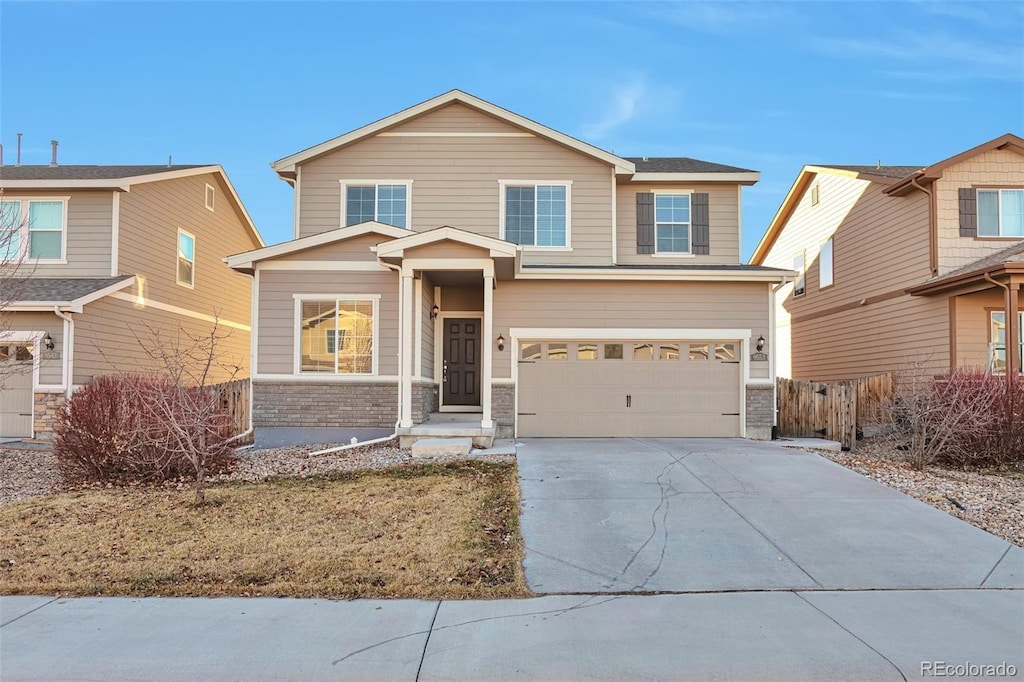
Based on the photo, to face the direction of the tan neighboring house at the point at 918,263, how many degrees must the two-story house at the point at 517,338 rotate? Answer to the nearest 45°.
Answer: approximately 90° to its left

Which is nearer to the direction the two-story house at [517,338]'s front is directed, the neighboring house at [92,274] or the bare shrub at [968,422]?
the bare shrub

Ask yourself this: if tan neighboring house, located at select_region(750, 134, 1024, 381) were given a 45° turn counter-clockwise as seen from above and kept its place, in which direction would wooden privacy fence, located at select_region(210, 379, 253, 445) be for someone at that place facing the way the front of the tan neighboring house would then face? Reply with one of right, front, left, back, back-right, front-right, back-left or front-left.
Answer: back-right

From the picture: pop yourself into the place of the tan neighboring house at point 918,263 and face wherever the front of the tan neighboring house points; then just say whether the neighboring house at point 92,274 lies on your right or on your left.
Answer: on your right

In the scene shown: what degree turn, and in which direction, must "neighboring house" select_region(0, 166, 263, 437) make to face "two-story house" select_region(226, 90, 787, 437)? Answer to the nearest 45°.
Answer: approximately 90° to its left

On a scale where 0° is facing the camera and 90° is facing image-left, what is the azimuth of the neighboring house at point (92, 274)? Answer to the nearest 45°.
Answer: approximately 45°

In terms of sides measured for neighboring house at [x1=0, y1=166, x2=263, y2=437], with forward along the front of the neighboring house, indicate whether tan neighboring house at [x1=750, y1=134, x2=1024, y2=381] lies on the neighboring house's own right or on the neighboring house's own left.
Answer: on the neighboring house's own left

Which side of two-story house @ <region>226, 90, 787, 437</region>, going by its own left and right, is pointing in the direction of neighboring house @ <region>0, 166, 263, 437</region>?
right
